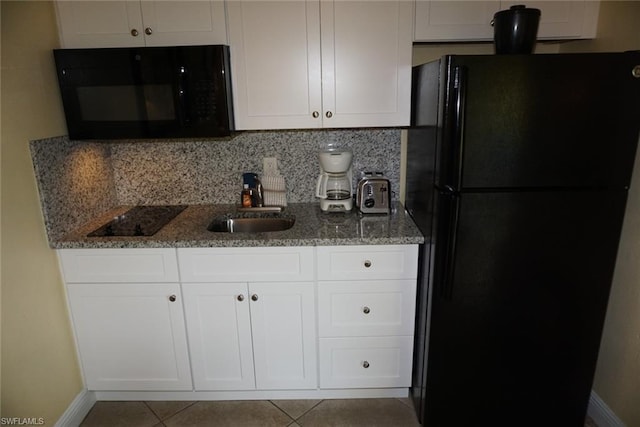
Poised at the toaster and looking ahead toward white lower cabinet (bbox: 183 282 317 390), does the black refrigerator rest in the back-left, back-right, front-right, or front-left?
back-left

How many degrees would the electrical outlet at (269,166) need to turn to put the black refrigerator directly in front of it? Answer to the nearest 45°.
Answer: approximately 45° to its left

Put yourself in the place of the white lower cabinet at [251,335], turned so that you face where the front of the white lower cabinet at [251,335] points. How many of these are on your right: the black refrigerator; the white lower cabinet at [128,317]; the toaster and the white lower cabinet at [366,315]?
1

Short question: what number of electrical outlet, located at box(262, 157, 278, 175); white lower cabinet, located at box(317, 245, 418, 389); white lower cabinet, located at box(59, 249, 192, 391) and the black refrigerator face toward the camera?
4

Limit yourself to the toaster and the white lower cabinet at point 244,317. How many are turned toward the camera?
2

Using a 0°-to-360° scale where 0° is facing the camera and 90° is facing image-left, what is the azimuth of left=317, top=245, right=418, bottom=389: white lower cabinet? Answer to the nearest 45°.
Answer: approximately 0°

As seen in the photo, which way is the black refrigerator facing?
toward the camera

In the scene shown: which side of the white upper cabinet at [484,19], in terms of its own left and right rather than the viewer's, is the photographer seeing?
front

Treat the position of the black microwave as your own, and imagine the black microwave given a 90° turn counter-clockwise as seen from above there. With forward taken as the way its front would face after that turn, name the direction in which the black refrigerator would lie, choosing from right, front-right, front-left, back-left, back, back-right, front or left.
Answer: front-right

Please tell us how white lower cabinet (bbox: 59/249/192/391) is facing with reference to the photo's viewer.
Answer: facing the viewer
